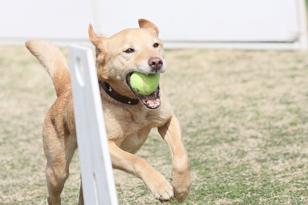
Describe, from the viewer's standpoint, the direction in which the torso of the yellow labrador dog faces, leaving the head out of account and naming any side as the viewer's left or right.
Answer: facing the viewer and to the right of the viewer
